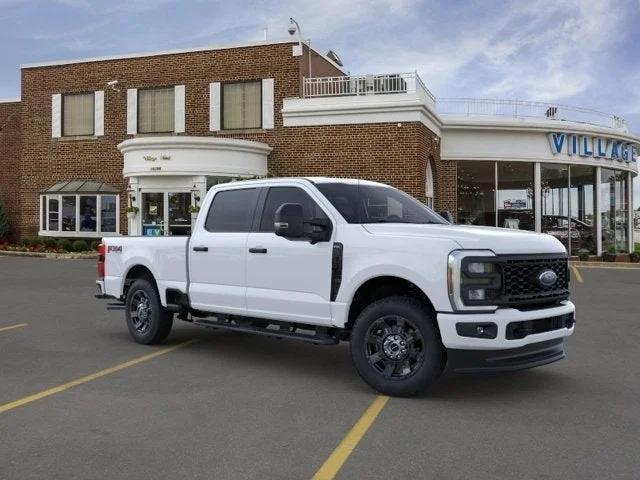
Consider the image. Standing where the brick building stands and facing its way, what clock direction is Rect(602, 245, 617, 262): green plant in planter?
The green plant in planter is roughly at 9 o'clock from the brick building.

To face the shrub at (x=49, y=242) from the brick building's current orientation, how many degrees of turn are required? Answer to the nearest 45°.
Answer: approximately 90° to its right

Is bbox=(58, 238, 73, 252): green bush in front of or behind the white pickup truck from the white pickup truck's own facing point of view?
behind

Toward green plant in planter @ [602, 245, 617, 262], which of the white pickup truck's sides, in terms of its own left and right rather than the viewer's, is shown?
left

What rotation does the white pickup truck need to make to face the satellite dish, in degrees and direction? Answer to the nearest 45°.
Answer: approximately 135° to its left

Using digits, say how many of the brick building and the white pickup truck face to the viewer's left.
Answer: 0

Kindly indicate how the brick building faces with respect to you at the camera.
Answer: facing the viewer
